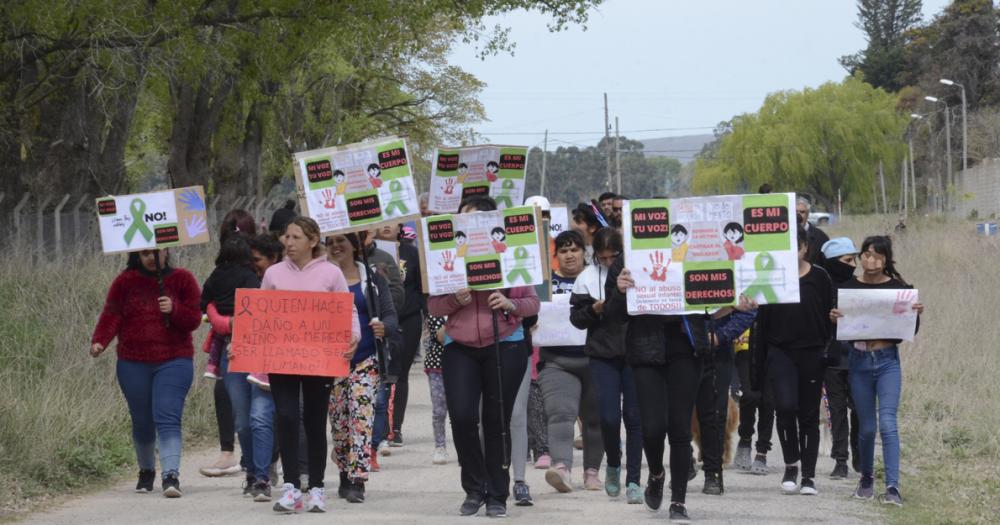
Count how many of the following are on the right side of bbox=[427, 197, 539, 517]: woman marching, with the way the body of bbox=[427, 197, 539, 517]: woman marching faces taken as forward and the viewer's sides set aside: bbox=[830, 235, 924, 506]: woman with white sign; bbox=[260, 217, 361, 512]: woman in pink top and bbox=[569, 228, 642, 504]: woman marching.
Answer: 1

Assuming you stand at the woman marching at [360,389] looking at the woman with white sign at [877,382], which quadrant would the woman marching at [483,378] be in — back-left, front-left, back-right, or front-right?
front-right

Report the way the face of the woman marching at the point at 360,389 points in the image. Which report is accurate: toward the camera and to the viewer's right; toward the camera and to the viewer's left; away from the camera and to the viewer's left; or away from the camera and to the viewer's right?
toward the camera and to the viewer's left

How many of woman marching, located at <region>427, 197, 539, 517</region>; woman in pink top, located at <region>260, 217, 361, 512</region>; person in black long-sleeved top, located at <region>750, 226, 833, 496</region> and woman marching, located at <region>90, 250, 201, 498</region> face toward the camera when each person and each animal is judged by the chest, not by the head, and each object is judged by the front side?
4

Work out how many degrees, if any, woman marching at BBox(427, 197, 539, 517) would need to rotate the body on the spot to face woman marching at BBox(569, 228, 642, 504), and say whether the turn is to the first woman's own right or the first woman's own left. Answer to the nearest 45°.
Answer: approximately 135° to the first woman's own left

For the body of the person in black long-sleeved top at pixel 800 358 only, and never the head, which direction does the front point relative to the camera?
toward the camera

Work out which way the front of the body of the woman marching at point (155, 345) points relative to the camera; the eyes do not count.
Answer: toward the camera

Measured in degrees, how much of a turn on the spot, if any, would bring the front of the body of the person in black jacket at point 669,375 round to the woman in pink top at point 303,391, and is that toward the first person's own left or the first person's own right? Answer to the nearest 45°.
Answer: approximately 90° to the first person's own right

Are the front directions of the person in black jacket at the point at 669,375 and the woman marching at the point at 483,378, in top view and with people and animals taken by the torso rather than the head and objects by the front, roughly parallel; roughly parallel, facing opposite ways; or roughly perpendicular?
roughly parallel

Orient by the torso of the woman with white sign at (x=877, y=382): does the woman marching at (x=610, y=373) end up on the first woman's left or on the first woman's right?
on the first woman's right

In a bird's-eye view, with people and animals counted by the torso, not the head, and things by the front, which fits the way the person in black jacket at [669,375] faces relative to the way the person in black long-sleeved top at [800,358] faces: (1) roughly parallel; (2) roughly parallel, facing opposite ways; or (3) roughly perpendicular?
roughly parallel

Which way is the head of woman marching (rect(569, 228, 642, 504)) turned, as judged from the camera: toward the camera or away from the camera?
toward the camera

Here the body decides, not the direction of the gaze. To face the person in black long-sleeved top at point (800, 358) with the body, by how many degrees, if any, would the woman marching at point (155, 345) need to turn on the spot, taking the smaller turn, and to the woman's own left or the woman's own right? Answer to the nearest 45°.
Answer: approximately 90° to the woman's own left

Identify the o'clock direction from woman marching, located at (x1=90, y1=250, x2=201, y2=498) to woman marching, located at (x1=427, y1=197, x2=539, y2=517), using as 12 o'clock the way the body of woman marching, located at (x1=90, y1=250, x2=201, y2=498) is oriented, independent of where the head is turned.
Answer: woman marching, located at (x1=427, y1=197, x2=539, y2=517) is roughly at 10 o'clock from woman marching, located at (x1=90, y1=250, x2=201, y2=498).

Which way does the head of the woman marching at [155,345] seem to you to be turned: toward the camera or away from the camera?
toward the camera

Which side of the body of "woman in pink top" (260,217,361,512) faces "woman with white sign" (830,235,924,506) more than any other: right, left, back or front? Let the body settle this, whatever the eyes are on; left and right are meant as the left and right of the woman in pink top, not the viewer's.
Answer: left
